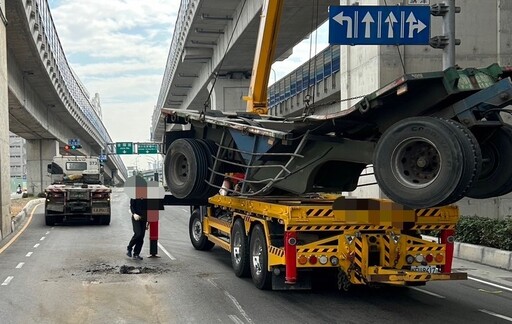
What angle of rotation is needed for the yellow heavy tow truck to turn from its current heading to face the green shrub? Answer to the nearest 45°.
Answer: approximately 90° to its right

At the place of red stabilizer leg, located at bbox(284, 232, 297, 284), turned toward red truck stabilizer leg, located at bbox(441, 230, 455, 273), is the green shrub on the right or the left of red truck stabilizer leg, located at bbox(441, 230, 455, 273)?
left

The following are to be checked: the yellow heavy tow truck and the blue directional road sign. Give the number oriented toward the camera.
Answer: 1
